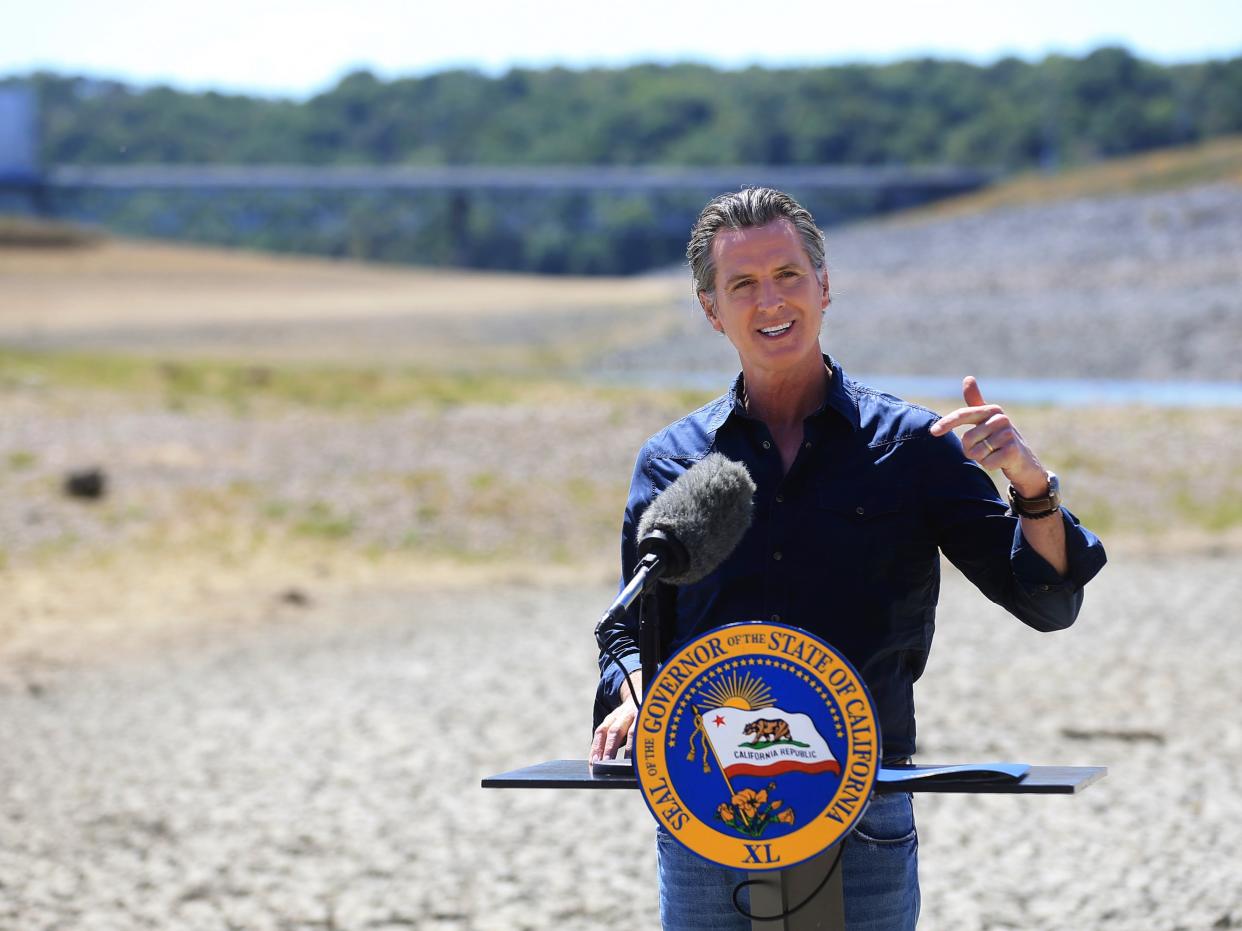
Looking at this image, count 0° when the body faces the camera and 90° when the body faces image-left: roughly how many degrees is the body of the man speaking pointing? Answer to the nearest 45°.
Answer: approximately 0°

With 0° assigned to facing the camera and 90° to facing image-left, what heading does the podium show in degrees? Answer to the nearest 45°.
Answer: approximately 0°

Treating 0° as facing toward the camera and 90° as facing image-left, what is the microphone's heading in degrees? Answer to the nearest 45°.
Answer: approximately 225°

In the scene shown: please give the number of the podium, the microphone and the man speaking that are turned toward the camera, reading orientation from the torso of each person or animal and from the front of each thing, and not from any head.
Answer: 2

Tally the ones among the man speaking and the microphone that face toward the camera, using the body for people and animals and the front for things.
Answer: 1
